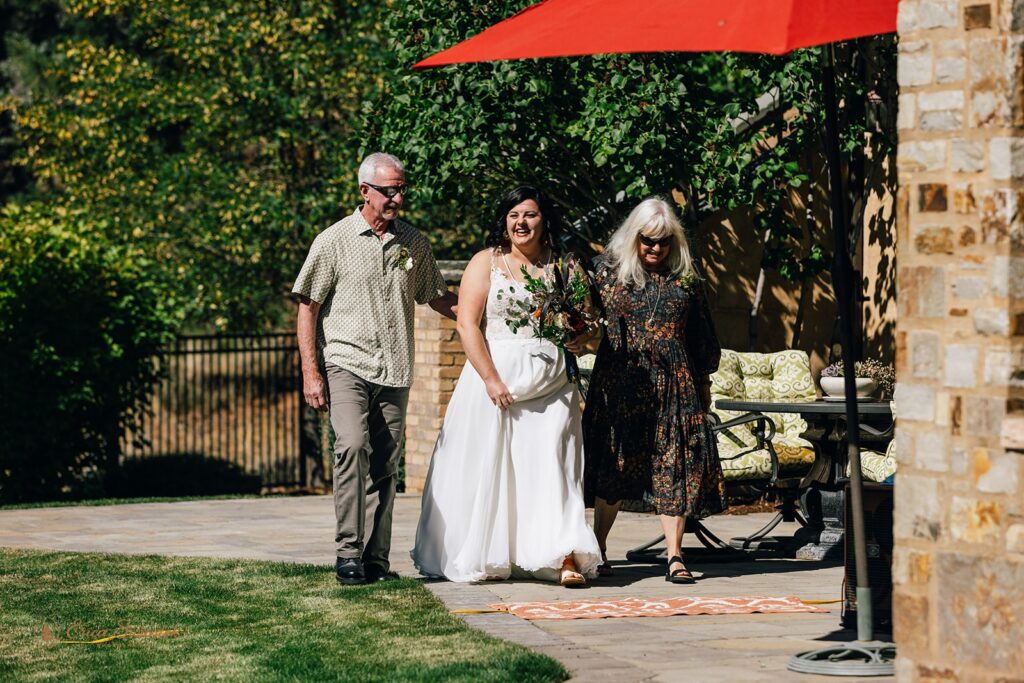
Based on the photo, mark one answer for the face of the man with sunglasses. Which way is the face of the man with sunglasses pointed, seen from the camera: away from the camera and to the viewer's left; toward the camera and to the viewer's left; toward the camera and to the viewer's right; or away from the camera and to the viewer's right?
toward the camera and to the viewer's right

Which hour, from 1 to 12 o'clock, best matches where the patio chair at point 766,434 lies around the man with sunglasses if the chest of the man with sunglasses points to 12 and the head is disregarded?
The patio chair is roughly at 9 o'clock from the man with sunglasses.

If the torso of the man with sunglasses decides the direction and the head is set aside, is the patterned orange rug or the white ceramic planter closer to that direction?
the patterned orange rug

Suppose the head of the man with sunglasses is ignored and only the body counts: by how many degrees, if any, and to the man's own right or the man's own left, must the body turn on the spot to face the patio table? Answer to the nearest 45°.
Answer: approximately 90° to the man's own left

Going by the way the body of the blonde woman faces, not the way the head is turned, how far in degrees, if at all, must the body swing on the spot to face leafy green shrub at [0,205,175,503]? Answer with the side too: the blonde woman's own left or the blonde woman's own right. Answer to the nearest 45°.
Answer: approximately 135° to the blonde woman's own right

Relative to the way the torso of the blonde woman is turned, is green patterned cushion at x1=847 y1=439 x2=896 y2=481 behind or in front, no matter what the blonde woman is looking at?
behind

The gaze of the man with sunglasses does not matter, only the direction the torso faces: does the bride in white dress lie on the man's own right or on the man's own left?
on the man's own left

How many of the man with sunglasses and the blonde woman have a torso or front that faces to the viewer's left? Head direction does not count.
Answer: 0

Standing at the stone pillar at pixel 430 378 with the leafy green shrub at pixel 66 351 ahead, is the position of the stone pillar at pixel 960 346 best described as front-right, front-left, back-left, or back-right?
back-left

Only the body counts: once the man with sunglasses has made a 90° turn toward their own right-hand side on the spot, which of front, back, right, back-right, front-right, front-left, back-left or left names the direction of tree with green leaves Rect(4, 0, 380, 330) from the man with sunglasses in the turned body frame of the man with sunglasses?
back-right

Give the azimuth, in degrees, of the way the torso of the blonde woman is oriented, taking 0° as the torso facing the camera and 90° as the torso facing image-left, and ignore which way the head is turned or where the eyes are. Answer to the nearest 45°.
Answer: approximately 0°

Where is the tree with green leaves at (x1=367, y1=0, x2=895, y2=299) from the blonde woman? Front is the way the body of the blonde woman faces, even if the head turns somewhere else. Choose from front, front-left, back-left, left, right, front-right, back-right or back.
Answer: back

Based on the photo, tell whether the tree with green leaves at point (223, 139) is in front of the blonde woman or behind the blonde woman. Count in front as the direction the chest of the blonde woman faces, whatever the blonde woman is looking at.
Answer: behind
